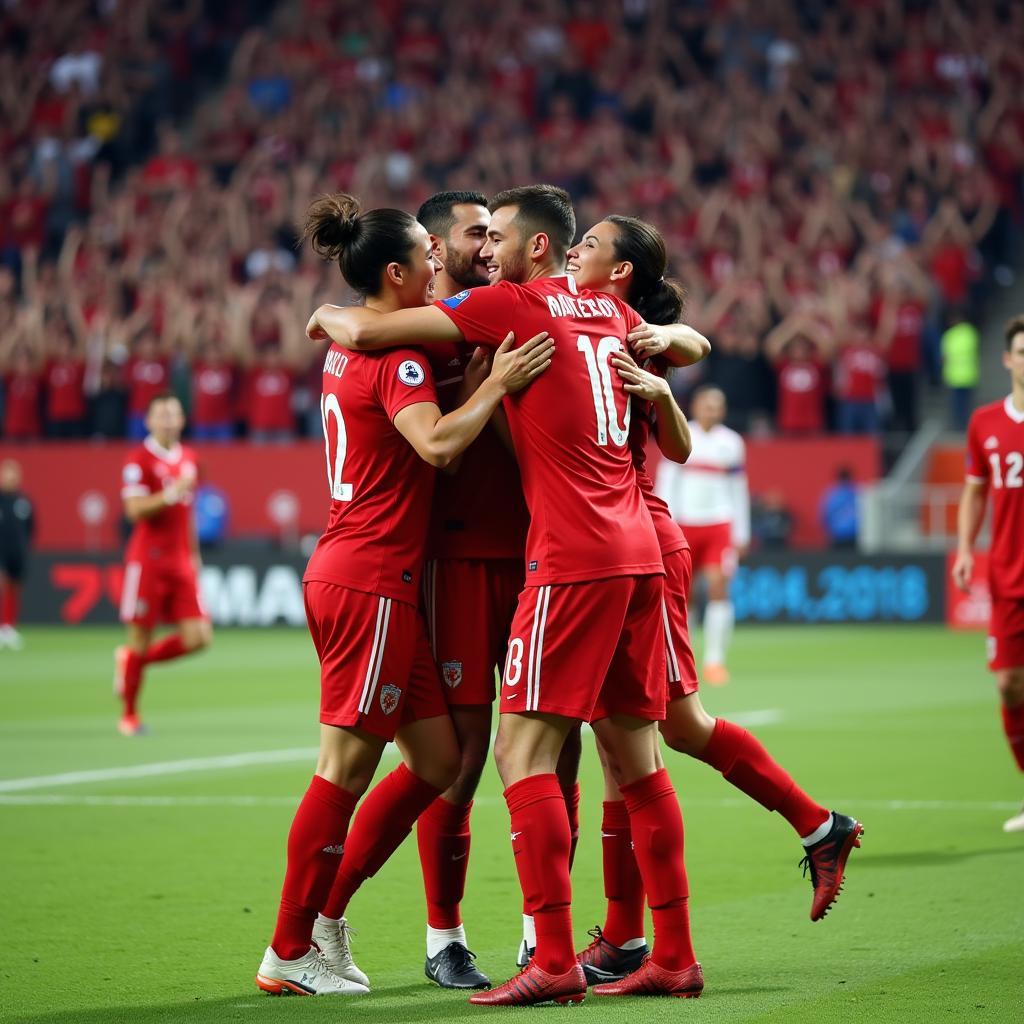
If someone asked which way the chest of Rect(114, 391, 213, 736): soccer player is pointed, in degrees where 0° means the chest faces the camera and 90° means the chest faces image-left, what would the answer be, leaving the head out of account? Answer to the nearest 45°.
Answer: approximately 315°

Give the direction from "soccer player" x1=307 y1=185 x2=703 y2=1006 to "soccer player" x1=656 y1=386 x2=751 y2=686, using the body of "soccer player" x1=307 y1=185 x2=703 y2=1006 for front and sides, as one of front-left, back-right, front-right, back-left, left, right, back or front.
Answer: front-right

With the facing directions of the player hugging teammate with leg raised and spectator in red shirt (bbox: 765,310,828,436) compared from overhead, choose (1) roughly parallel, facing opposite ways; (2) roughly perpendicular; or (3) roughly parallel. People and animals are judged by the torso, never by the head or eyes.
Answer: roughly perpendicular

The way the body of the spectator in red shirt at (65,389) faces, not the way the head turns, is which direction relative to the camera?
toward the camera

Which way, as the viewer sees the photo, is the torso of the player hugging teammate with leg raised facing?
to the viewer's left

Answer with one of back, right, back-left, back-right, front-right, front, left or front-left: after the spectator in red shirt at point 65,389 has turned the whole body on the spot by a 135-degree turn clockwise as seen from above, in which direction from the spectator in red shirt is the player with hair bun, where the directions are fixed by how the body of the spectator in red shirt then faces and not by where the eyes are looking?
back-left

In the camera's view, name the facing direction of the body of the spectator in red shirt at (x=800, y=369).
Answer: toward the camera

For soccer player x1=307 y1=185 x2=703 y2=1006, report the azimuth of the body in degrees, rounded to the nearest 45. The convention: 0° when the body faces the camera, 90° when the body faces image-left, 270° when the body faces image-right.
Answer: approximately 135°

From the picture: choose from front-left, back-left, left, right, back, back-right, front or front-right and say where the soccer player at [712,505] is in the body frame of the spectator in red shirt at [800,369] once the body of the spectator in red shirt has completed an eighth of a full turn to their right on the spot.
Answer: front-left

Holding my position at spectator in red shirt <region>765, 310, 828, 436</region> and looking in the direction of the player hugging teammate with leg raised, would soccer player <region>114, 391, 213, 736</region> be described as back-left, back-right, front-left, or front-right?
front-right

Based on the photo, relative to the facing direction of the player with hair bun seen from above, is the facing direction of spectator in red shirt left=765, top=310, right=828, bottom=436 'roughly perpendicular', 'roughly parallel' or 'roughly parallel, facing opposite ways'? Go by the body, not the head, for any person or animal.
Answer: roughly perpendicular

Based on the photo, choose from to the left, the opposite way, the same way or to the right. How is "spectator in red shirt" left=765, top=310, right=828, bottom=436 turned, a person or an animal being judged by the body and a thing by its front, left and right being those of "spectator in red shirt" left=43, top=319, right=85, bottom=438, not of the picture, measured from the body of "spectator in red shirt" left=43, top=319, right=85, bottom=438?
the same way

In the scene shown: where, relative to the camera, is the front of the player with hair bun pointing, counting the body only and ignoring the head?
to the viewer's right

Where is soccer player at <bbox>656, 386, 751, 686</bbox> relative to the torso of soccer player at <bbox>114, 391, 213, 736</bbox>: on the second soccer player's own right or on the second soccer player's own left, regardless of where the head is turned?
on the second soccer player's own left

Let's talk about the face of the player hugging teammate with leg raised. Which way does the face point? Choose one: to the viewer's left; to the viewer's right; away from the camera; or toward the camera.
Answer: to the viewer's left
